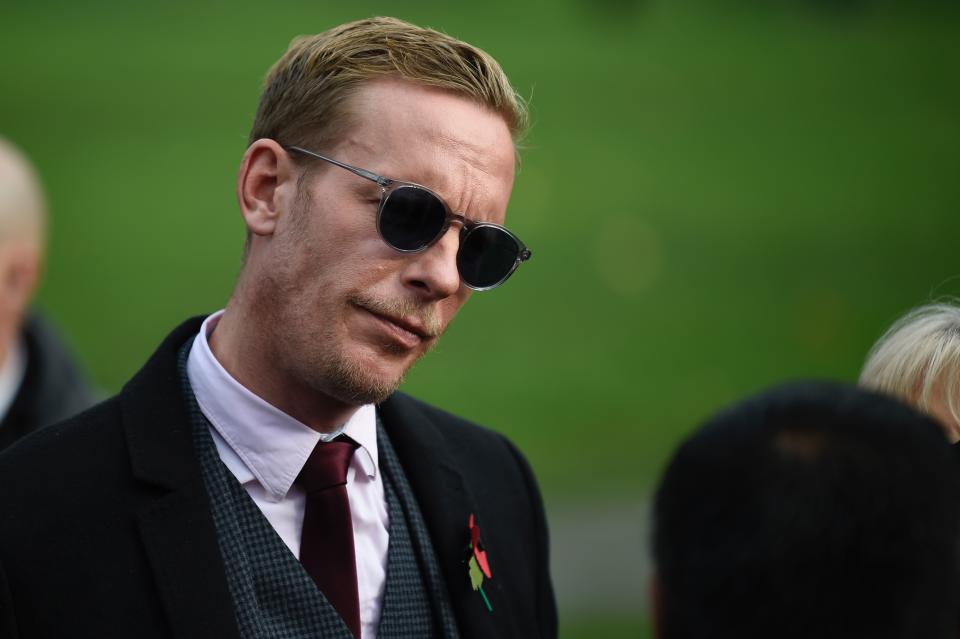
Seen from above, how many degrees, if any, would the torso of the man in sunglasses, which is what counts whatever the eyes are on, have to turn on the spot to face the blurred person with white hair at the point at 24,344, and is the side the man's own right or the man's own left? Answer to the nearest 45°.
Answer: approximately 180°

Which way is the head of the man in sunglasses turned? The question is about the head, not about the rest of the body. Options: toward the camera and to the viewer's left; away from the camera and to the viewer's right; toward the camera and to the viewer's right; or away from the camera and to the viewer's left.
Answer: toward the camera and to the viewer's right

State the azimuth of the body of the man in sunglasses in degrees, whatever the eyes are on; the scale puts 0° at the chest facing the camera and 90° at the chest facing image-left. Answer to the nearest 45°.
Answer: approximately 315°
